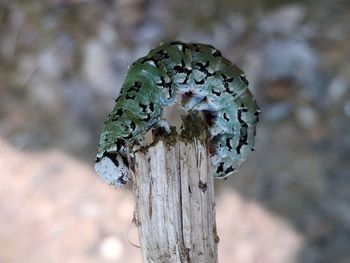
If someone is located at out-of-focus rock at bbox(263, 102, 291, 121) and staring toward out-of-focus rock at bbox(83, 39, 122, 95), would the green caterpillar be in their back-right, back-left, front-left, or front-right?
front-left

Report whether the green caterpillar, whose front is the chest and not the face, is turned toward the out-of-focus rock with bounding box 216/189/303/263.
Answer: no

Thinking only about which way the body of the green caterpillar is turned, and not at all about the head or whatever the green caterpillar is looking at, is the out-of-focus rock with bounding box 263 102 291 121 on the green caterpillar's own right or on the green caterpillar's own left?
on the green caterpillar's own right

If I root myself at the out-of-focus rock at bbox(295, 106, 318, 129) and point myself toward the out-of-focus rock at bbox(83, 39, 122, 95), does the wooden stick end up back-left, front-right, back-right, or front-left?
front-left

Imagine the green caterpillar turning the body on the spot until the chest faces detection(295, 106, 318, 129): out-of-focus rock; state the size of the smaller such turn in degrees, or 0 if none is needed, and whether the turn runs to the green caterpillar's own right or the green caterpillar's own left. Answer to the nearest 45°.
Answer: approximately 135° to the green caterpillar's own right

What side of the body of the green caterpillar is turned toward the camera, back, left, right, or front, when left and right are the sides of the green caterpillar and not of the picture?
left

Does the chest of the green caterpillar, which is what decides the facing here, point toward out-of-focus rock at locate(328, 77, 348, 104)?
no
